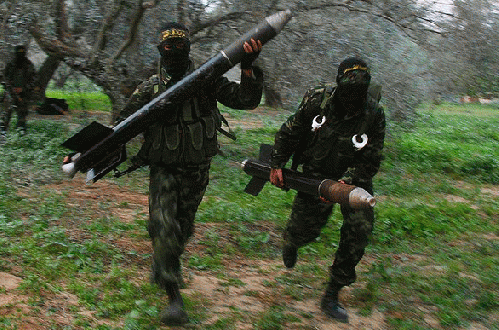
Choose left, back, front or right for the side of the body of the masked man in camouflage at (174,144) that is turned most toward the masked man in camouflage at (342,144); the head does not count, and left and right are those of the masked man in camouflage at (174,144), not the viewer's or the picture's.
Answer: left

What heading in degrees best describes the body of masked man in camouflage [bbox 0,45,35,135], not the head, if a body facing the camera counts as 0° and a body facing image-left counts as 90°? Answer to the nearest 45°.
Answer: approximately 0°

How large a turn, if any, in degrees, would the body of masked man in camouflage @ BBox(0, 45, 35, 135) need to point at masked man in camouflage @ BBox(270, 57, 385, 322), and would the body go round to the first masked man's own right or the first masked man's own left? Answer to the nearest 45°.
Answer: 0° — they already face them

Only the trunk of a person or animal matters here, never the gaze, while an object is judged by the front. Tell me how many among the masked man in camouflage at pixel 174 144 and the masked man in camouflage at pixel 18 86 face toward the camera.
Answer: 2

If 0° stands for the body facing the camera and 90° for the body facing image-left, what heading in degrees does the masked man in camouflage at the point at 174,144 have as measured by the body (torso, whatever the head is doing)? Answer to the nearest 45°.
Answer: approximately 0°

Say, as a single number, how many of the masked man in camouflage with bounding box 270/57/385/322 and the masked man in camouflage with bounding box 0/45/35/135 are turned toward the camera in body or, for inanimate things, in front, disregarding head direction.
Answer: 2

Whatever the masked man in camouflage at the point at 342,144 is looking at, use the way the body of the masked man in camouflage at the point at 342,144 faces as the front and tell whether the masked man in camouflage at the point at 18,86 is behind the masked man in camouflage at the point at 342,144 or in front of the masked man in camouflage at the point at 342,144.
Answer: behind

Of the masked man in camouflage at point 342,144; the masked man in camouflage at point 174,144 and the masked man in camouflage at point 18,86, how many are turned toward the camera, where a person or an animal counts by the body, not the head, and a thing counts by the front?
3

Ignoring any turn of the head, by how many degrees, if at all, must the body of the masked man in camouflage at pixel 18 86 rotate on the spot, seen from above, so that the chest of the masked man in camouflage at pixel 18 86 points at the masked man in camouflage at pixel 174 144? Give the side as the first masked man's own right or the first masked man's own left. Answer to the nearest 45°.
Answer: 0° — they already face them
